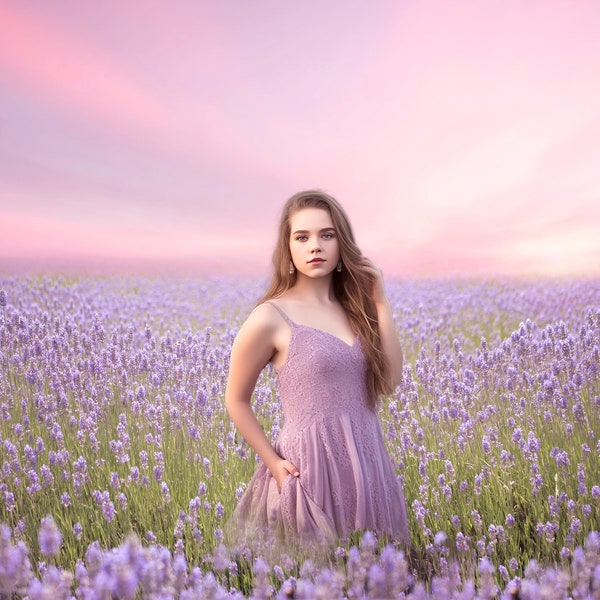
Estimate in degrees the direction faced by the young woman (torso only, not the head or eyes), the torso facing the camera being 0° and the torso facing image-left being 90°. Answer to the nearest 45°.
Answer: approximately 315°
